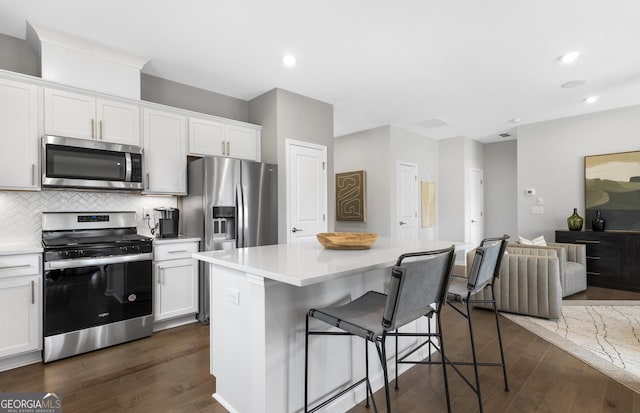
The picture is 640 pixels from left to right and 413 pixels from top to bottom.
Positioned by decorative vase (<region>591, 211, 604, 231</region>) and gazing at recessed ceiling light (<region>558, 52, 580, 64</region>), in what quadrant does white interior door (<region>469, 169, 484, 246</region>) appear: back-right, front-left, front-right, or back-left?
back-right

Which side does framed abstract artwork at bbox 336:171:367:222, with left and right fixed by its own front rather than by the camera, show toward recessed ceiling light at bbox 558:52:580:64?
left

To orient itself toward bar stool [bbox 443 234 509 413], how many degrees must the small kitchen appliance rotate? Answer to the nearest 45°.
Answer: approximately 45° to its left

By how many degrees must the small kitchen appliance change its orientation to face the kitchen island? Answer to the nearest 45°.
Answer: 0° — it already faces it

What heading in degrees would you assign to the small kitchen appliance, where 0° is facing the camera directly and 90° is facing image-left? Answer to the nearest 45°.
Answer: approximately 0°

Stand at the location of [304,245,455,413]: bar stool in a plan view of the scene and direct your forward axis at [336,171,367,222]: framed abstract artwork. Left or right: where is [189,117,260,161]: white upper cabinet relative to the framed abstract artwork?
left
